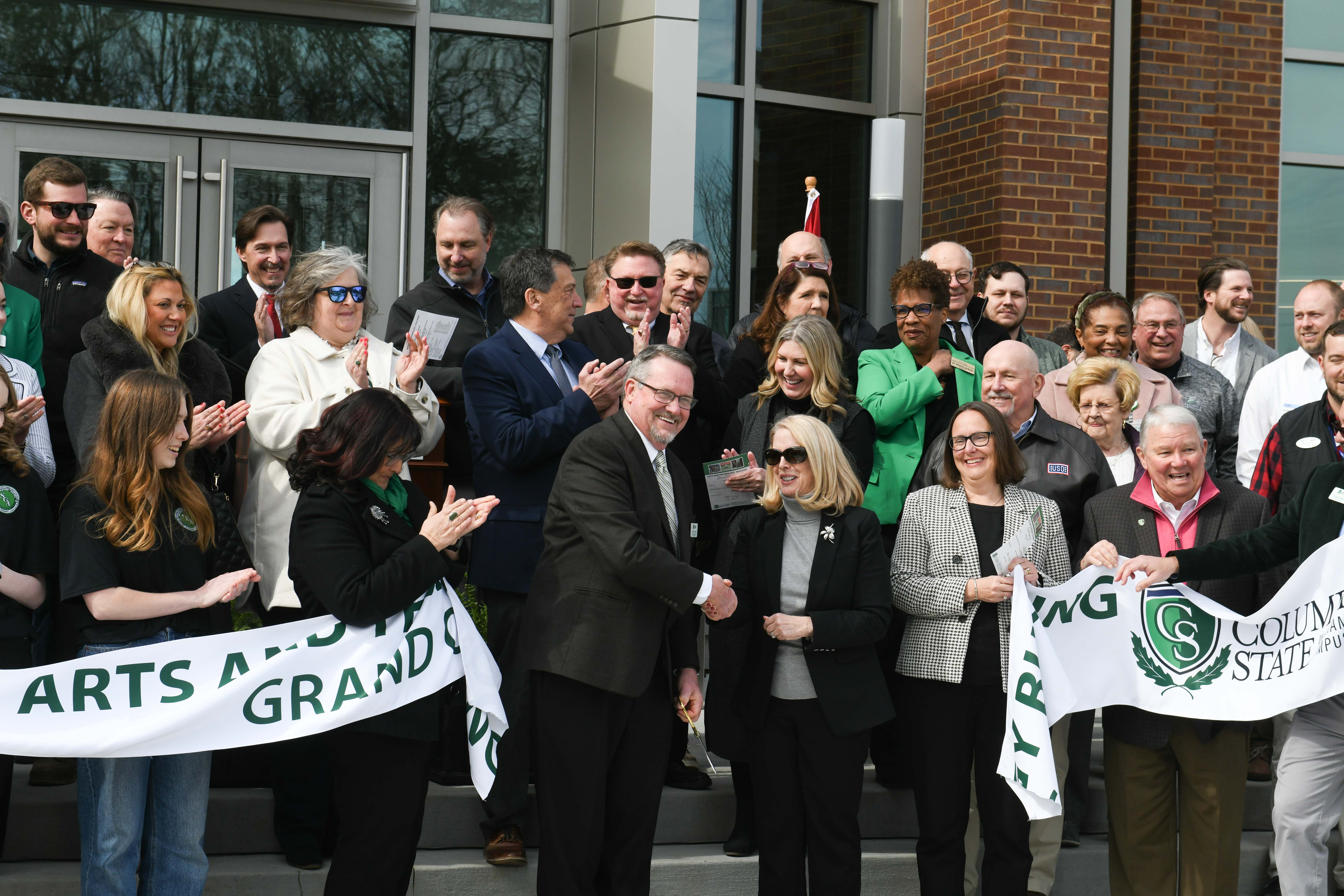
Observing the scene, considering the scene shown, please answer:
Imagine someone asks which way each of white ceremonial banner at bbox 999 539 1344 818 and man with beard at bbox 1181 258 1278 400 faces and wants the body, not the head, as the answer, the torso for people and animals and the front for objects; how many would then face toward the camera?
2

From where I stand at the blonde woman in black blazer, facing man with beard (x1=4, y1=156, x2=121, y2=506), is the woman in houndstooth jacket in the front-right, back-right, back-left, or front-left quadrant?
back-right

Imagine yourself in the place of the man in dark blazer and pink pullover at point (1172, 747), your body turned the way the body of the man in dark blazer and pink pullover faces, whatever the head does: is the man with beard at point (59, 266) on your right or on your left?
on your right

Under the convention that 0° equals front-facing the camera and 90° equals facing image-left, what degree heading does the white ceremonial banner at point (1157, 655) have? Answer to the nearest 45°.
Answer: approximately 0°

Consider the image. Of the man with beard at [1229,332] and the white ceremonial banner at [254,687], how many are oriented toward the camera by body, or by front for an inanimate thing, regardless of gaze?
2

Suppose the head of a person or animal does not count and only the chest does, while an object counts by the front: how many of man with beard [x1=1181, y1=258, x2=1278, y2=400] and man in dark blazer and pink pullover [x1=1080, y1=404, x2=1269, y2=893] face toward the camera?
2

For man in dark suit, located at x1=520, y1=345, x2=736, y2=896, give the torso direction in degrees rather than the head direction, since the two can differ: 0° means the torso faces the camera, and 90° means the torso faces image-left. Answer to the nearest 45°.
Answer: approximately 315°

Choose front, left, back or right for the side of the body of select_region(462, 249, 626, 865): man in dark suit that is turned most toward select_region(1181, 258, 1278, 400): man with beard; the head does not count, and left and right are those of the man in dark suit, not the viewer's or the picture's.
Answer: left

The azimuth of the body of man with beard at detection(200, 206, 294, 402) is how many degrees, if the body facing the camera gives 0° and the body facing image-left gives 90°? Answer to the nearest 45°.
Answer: approximately 315°
